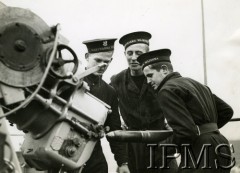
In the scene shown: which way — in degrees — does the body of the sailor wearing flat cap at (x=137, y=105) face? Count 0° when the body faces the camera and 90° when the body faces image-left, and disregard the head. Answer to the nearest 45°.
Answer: approximately 0°

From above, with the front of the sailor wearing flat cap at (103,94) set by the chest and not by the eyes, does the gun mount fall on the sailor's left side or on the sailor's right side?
on the sailor's right side

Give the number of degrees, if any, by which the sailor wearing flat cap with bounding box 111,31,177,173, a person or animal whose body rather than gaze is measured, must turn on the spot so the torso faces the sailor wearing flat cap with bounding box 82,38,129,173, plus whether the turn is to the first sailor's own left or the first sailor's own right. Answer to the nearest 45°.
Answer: approximately 45° to the first sailor's own right
